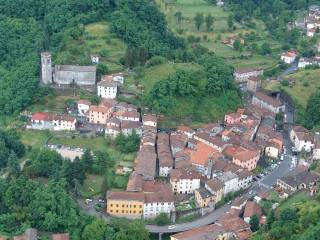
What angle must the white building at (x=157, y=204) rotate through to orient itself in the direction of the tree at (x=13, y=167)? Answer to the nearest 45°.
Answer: approximately 90° to its right

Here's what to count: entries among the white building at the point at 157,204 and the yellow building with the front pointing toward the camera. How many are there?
2

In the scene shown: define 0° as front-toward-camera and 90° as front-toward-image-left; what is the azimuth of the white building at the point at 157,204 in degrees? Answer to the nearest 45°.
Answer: approximately 0°

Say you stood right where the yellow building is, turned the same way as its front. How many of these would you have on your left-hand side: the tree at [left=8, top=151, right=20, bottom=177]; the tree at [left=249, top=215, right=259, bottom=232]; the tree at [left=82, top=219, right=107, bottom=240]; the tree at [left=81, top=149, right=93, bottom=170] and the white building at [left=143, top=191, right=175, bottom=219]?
2

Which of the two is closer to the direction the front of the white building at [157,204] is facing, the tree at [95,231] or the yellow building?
the tree

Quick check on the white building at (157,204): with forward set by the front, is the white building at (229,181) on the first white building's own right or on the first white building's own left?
on the first white building's own left

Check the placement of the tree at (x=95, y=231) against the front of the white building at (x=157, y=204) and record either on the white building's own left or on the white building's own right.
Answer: on the white building's own right

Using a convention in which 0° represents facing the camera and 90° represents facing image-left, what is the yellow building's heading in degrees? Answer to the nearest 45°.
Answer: approximately 0°

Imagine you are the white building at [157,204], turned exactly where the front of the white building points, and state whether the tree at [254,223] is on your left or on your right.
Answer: on your left

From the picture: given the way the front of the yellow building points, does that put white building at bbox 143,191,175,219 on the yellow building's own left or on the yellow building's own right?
on the yellow building's own left

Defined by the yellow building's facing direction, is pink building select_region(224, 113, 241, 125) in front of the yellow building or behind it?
behind

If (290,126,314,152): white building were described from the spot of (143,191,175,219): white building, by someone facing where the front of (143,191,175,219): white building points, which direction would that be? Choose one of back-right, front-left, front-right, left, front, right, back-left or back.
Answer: back-left
